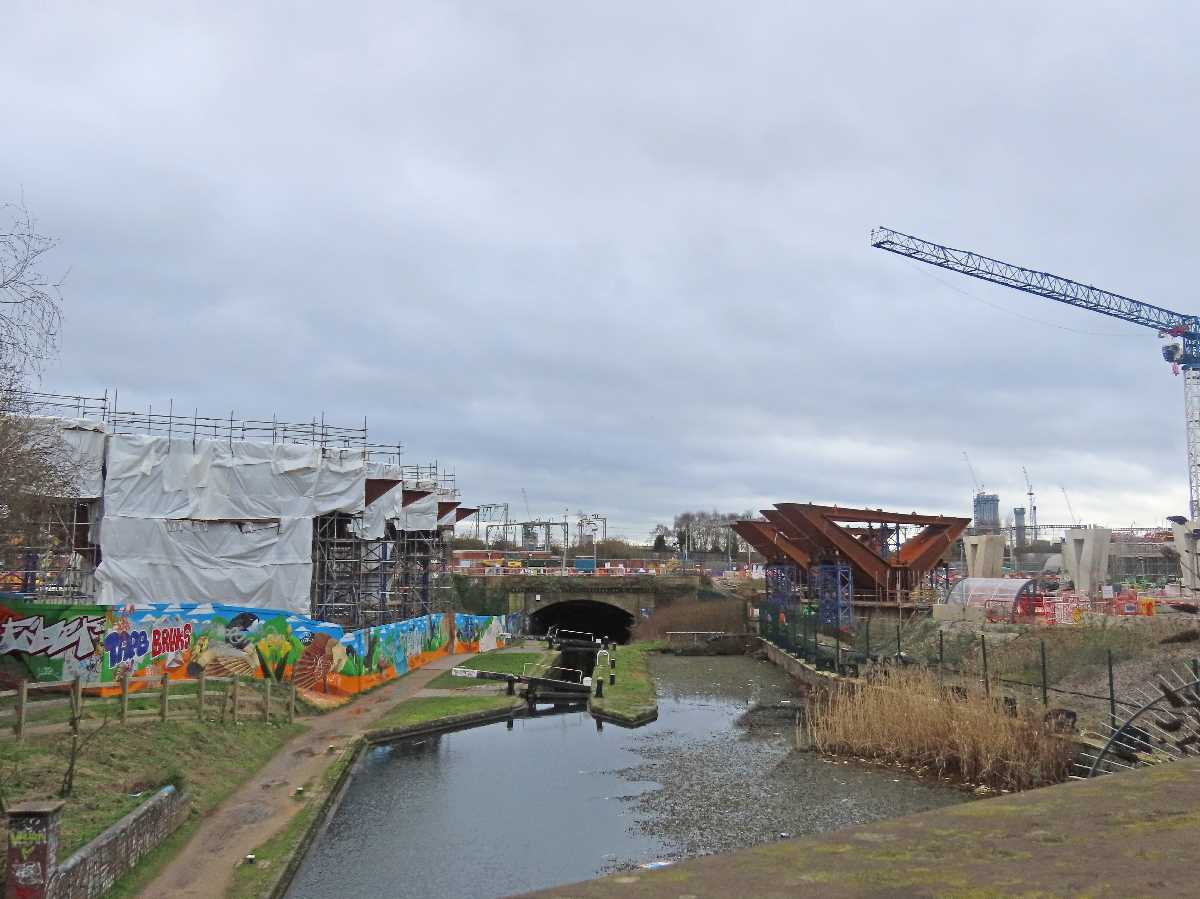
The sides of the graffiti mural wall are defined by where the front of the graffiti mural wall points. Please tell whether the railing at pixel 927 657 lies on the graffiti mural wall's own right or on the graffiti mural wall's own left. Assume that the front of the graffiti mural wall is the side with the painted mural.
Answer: on the graffiti mural wall's own left

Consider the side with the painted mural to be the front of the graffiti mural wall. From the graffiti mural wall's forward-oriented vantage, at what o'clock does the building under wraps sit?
The building under wraps is roughly at 6 o'clock from the graffiti mural wall.

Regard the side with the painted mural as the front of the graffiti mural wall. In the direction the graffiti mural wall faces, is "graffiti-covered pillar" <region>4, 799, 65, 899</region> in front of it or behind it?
in front

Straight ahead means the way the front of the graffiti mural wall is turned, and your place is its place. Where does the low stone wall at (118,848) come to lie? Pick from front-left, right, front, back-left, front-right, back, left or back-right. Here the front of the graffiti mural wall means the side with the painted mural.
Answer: front

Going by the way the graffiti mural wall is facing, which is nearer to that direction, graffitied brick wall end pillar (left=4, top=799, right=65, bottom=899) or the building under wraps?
the graffitied brick wall end pillar

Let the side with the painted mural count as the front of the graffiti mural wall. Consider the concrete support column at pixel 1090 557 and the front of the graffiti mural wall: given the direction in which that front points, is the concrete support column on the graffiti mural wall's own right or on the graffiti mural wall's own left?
on the graffiti mural wall's own left
